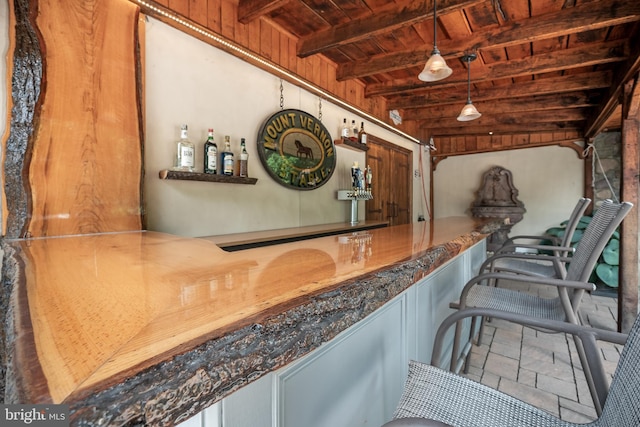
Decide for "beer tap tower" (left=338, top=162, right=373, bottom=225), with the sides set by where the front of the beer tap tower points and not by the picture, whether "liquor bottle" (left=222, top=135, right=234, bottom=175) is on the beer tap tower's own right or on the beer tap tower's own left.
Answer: on the beer tap tower's own right

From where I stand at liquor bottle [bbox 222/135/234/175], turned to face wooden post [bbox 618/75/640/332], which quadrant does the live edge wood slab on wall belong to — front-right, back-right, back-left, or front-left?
back-right

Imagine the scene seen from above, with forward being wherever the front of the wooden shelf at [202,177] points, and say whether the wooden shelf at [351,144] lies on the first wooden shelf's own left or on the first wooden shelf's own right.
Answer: on the first wooden shelf's own left

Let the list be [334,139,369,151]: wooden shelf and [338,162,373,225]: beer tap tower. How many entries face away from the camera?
0

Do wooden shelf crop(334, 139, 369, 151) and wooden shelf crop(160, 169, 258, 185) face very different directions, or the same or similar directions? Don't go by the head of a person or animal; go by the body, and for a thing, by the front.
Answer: same or similar directions

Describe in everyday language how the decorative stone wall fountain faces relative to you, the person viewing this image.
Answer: facing the viewer

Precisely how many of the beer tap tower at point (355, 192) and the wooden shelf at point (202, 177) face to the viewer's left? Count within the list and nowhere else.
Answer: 0

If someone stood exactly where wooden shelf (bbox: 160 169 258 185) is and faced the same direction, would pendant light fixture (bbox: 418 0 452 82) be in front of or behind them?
in front

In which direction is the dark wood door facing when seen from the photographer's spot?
facing the viewer and to the right of the viewer

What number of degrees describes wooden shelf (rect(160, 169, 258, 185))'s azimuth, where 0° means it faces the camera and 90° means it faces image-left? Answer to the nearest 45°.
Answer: approximately 315°

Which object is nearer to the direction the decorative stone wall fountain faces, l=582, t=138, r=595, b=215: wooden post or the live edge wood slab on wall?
the live edge wood slab on wall

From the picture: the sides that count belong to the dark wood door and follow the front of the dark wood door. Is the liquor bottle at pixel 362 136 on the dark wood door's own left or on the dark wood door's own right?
on the dark wood door's own right

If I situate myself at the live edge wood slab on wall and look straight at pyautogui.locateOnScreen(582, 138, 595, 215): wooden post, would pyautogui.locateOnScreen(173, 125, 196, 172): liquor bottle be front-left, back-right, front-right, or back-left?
front-left

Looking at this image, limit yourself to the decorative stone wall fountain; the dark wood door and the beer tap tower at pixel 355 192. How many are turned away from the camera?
0

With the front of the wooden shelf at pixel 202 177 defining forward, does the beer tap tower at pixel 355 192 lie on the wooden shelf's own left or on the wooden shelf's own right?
on the wooden shelf's own left

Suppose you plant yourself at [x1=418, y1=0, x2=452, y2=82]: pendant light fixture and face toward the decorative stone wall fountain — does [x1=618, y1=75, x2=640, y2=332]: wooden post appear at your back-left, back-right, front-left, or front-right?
front-right

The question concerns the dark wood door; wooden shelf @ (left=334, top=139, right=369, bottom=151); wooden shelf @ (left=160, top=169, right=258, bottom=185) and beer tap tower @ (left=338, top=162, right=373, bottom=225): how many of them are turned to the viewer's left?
0

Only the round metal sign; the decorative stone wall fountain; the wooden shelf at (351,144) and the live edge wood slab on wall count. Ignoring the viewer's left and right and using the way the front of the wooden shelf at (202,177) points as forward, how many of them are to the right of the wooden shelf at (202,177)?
1
